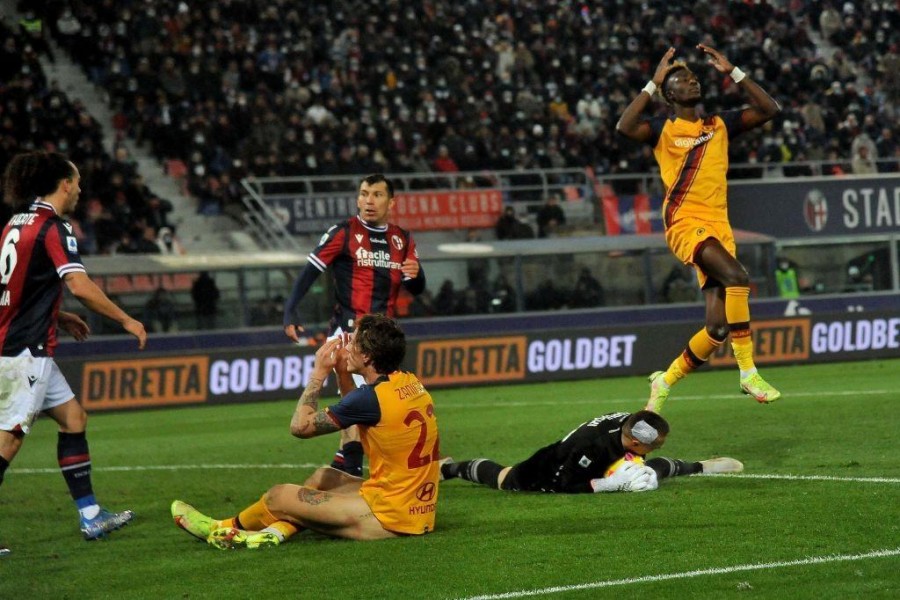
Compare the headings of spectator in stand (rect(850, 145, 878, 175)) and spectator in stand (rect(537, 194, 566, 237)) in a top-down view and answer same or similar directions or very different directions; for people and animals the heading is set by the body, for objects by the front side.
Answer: same or similar directions

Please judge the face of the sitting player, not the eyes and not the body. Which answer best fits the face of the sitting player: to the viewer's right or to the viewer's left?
to the viewer's left

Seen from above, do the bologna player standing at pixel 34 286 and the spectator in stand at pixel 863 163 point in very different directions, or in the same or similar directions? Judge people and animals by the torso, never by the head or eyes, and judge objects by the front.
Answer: very different directions

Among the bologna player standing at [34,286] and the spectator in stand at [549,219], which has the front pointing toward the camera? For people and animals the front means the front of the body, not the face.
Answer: the spectator in stand

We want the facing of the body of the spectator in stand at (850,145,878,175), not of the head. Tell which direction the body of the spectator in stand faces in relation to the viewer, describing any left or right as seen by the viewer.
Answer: facing the viewer

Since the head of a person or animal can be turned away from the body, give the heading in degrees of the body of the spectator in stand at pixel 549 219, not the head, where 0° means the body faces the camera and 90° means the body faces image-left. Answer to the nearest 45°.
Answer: approximately 0°

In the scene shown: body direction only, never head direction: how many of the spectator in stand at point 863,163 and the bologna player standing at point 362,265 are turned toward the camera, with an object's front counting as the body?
2

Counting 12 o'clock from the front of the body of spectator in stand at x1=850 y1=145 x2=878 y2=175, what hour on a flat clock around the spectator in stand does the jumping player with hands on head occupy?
The jumping player with hands on head is roughly at 12 o'clock from the spectator in stand.

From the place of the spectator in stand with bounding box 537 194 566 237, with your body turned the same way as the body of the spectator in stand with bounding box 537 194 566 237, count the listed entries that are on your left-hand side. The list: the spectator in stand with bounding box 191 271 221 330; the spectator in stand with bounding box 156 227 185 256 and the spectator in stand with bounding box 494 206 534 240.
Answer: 0

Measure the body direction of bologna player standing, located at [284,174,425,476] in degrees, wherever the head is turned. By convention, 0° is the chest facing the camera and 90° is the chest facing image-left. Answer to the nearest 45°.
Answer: approximately 0°

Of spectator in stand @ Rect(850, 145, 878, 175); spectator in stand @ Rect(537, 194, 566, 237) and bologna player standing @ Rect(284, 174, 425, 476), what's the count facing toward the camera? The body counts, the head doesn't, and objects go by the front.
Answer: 3

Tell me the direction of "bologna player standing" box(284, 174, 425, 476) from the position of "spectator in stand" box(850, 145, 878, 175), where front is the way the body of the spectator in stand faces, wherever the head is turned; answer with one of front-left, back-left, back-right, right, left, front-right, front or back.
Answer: front

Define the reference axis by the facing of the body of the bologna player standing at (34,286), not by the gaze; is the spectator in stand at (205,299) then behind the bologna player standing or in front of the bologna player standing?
in front

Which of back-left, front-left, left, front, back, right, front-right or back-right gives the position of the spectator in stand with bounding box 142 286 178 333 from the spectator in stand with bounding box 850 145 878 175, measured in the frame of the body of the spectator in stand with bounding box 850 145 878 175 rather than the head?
front-right

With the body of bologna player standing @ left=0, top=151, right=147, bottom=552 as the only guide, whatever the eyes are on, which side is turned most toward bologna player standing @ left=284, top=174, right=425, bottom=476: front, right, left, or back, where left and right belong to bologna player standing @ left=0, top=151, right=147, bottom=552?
front

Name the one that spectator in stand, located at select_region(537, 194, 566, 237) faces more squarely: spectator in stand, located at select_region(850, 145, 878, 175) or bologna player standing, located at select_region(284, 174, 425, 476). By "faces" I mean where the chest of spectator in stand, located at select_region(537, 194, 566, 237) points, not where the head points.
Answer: the bologna player standing
